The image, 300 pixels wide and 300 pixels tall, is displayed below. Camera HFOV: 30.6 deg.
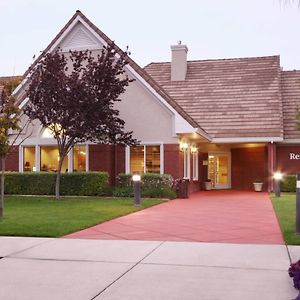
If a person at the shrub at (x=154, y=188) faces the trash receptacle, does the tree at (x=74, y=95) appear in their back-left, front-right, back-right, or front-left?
back-right

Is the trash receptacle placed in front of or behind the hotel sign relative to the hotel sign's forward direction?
in front

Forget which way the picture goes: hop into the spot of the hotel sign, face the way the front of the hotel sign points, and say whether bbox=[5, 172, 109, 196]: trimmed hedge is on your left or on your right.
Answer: on your right

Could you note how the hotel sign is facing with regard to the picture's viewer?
facing the viewer

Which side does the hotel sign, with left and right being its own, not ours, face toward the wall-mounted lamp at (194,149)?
right

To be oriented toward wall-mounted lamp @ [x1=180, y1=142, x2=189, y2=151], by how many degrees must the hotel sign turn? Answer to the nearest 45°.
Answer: approximately 45° to its right

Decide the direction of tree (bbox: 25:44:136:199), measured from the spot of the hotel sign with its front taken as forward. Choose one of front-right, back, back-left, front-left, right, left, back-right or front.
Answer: front-right

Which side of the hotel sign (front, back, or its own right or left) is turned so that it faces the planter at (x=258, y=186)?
right

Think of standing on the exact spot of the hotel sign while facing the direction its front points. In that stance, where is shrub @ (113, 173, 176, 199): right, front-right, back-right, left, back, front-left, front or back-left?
front-right

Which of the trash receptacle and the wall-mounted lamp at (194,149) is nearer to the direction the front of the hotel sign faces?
the trash receptacle
